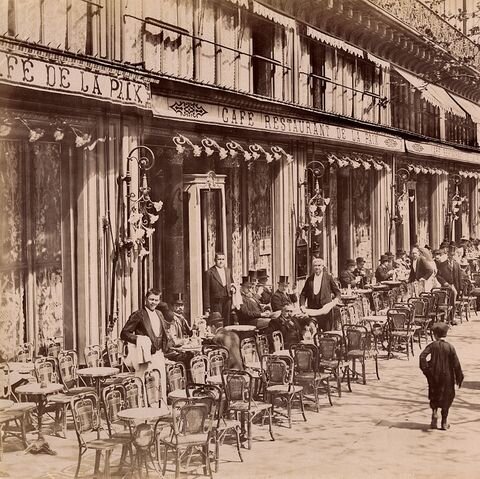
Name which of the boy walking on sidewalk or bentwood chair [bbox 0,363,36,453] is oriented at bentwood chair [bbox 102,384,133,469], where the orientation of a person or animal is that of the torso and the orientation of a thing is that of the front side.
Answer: bentwood chair [bbox 0,363,36,453]

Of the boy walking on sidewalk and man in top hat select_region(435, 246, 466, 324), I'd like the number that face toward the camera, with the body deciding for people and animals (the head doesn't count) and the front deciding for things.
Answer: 1

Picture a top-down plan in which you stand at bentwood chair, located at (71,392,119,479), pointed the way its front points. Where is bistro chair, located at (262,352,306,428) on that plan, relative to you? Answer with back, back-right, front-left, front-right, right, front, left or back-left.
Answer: left

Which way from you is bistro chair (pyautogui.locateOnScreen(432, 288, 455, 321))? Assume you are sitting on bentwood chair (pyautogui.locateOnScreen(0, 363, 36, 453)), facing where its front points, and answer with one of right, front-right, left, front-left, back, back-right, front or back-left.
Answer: left

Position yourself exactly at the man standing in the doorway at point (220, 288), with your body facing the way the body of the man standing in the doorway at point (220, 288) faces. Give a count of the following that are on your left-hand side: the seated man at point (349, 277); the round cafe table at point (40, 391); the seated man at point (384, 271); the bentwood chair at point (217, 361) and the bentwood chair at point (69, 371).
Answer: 2

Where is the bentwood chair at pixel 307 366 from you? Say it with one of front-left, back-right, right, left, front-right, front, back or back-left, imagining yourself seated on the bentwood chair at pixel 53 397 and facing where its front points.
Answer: front-left

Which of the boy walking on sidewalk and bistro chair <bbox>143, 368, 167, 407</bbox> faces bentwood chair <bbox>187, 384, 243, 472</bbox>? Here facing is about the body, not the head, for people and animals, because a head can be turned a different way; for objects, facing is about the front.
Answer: the bistro chair

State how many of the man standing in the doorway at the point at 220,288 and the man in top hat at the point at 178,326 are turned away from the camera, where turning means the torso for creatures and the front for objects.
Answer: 0

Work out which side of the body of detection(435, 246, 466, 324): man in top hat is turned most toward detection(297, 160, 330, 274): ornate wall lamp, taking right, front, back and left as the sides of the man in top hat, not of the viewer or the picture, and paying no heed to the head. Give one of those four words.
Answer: right

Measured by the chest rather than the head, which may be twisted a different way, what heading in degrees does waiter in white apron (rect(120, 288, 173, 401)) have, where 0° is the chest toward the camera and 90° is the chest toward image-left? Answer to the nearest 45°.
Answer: approximately 315°
